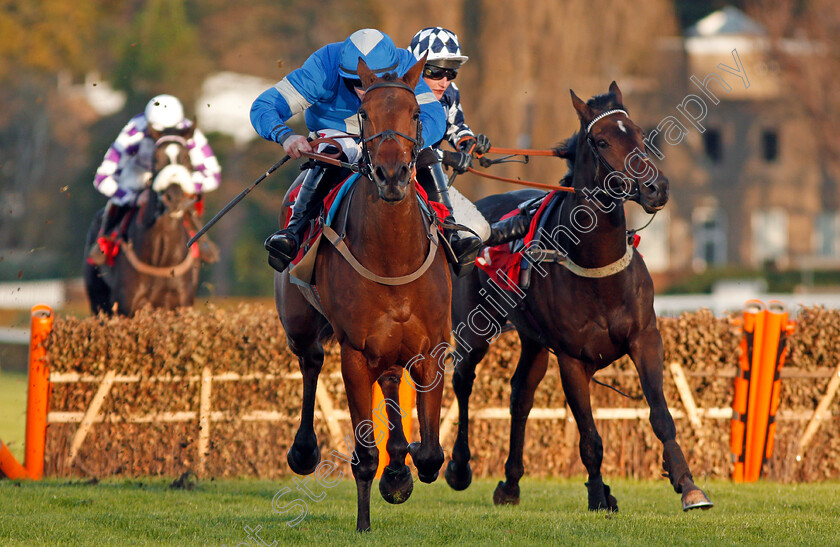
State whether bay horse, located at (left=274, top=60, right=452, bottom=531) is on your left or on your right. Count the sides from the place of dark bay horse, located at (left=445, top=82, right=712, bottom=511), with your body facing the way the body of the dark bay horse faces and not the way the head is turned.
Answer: on your right

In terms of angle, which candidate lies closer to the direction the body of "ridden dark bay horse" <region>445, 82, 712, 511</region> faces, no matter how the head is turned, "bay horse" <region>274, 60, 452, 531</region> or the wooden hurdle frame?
the bay horse

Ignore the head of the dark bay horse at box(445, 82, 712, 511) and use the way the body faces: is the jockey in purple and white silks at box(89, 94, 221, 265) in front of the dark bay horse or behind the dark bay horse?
behind

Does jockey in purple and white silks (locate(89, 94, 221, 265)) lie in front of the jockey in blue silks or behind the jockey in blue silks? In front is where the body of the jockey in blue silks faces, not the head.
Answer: behind

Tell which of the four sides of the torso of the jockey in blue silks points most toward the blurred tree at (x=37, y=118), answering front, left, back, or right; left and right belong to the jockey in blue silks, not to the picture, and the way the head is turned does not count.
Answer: back

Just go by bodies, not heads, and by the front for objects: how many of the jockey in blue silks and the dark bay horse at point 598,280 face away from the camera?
0

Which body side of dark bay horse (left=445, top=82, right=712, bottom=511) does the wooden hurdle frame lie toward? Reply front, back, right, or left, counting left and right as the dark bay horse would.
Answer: back

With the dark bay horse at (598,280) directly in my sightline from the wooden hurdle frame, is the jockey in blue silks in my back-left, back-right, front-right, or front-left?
front-right

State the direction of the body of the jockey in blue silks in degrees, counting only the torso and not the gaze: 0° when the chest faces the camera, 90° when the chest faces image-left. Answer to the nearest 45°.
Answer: approximately 0°

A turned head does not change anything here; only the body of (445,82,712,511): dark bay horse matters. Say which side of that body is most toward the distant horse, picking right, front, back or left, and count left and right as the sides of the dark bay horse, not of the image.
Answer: back
